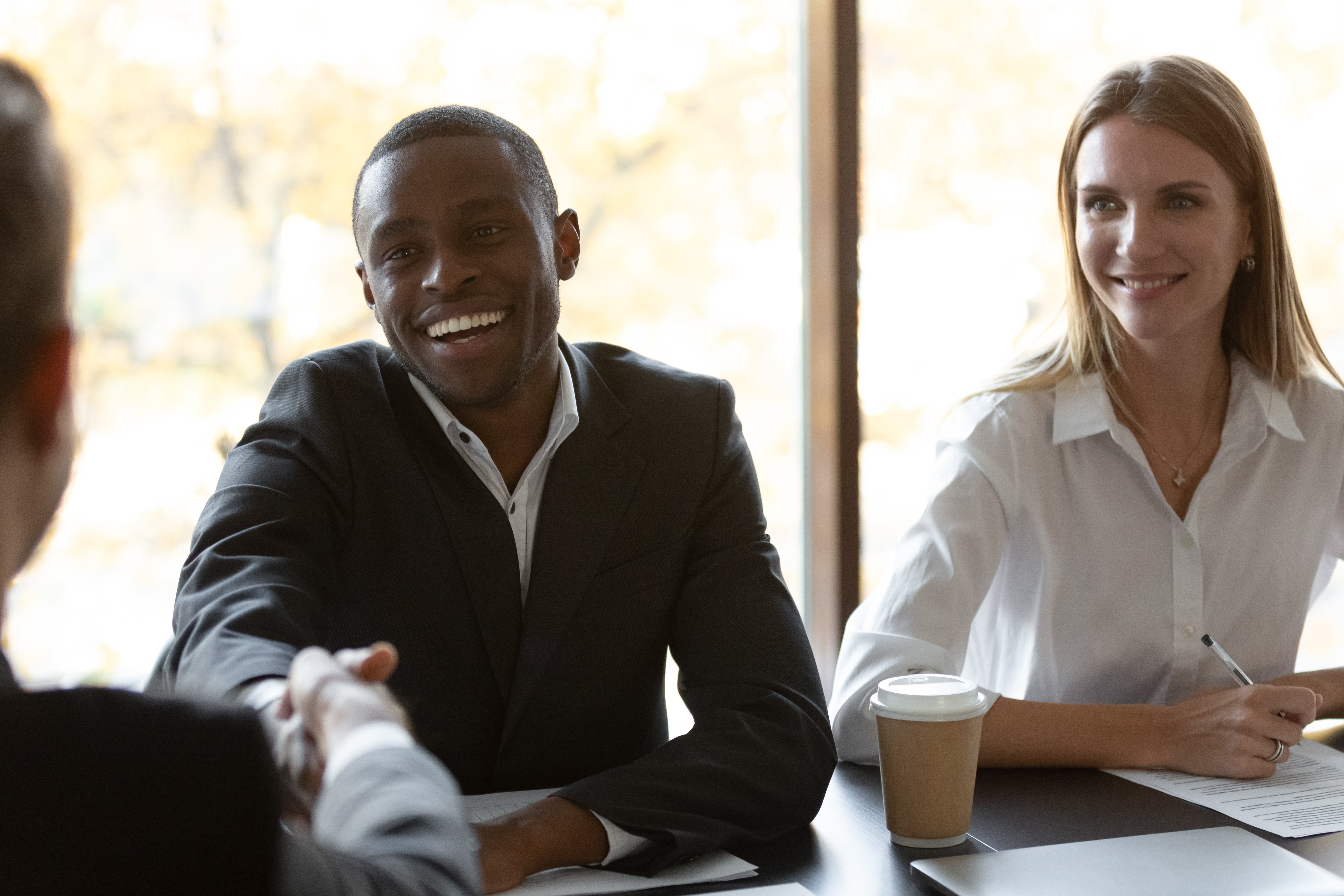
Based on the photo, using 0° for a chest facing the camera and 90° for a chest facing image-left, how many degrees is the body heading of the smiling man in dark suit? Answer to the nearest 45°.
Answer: approximately 0°

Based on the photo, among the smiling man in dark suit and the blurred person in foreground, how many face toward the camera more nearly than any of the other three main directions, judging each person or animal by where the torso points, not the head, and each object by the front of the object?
1

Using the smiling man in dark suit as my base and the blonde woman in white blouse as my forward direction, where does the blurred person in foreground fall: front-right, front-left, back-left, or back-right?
back-right

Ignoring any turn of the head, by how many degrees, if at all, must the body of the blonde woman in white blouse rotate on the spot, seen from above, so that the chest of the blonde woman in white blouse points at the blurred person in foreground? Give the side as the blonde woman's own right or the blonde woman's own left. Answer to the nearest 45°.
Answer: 0° — they already face them

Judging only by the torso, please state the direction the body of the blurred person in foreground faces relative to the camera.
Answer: away from the camera

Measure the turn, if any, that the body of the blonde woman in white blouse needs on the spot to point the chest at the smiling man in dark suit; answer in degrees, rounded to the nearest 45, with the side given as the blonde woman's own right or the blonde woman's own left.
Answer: approximately 45° to the blonde woman's own right

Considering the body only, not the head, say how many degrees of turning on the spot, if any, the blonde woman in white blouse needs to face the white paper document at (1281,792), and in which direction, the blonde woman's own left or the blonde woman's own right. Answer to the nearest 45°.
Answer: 0° — they already face it

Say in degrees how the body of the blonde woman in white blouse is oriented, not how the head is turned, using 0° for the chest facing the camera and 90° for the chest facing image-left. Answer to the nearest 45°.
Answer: approximately 0°

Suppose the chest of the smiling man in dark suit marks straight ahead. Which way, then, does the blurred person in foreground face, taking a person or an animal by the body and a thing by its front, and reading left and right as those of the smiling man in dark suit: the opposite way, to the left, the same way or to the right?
the opposite way
